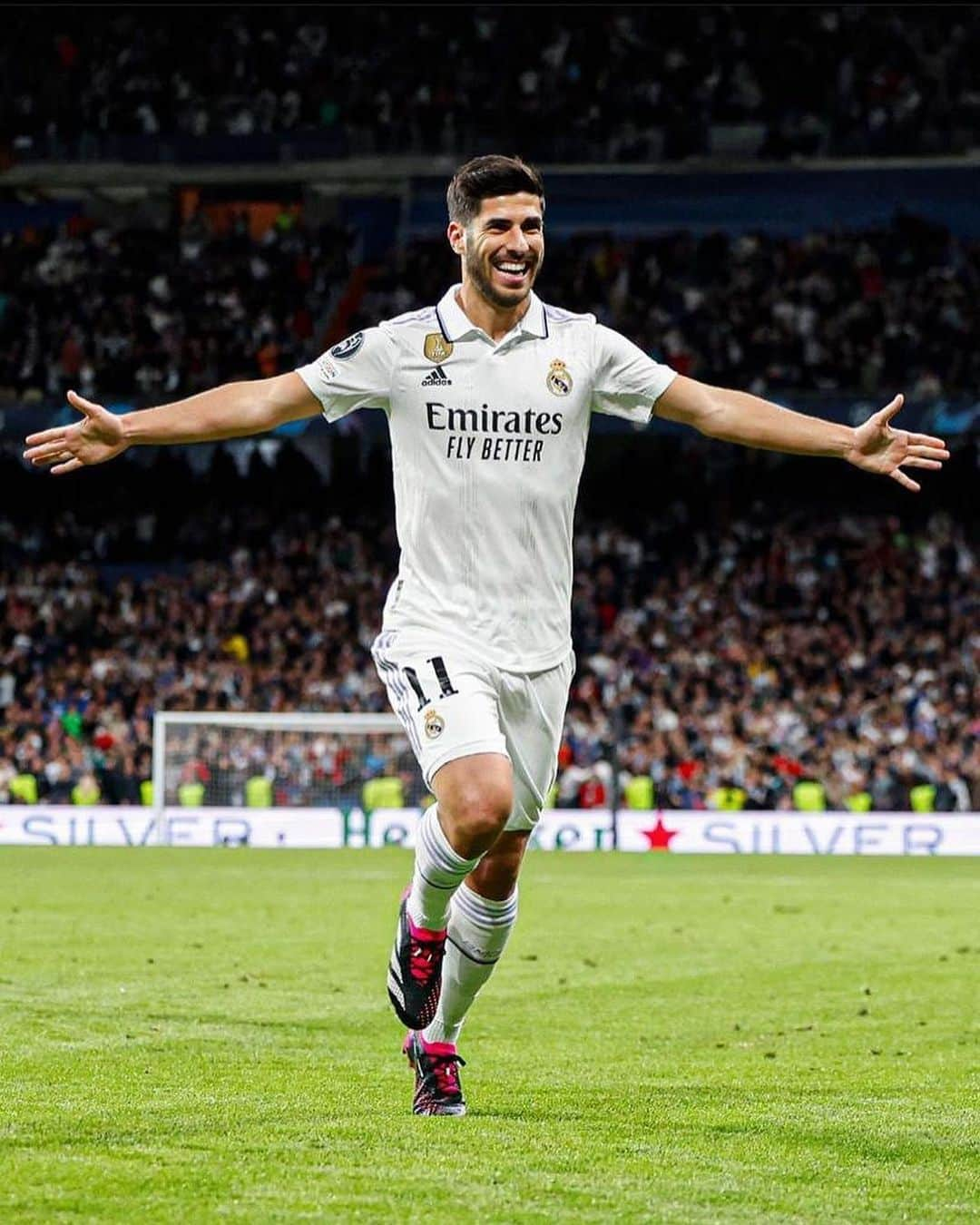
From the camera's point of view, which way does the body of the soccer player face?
toward the camera

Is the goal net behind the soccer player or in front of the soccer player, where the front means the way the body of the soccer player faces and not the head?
behind

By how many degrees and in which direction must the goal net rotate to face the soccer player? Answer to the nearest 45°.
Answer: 0° — it already faces them

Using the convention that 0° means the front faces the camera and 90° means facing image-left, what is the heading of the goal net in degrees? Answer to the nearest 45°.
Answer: approximately 0°

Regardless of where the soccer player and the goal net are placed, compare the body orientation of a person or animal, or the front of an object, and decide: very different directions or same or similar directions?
same or similar directions

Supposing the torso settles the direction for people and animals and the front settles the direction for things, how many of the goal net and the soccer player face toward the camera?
2
